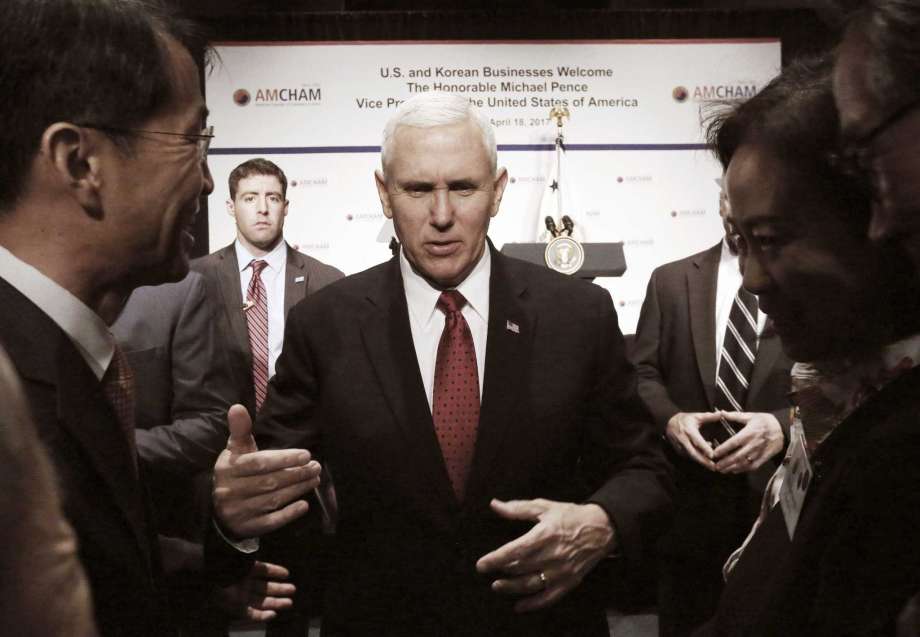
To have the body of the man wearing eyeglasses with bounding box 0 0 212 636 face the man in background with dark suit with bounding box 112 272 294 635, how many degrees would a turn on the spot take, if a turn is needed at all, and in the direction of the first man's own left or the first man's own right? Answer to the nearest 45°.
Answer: approximately 90° to the first man's own left

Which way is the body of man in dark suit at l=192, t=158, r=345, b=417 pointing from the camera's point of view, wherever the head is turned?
toward the camera

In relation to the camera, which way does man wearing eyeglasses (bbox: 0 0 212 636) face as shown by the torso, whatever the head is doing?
to the viewer's right

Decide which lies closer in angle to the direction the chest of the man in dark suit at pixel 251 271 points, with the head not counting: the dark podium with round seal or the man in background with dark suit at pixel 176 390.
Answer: the man in background with dark suit

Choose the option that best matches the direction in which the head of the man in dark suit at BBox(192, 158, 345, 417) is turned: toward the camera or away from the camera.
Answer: toward the camera

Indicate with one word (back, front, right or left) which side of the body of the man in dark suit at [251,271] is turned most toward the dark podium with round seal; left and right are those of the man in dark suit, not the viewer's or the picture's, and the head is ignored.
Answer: left

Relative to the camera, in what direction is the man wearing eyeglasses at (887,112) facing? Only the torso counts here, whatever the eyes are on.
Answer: to the viewer's left

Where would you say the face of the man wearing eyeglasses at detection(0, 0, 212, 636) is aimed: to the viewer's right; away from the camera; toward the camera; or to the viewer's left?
to the viewer's right

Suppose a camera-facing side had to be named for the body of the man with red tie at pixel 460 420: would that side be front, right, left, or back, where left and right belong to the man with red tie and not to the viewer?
front

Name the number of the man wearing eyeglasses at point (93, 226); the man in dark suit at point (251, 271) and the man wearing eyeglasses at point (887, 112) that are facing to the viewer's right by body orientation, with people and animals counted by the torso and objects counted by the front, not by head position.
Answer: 1

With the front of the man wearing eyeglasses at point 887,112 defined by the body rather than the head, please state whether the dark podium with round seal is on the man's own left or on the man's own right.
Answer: on the man's own right

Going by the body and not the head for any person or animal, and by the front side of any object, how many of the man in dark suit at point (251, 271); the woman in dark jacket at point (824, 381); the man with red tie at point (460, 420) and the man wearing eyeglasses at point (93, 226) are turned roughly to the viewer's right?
1

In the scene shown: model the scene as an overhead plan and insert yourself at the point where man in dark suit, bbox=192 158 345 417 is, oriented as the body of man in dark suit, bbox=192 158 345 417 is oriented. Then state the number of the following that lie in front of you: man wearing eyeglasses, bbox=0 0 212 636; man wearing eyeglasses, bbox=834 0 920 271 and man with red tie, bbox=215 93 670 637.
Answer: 3

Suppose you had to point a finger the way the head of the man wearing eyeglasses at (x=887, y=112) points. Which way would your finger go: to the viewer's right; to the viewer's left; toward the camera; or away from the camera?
to the viewer's left

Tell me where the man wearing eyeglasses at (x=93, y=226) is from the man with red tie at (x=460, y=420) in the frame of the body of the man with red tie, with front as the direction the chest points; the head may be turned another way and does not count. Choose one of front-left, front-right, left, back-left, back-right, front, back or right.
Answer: front-right
